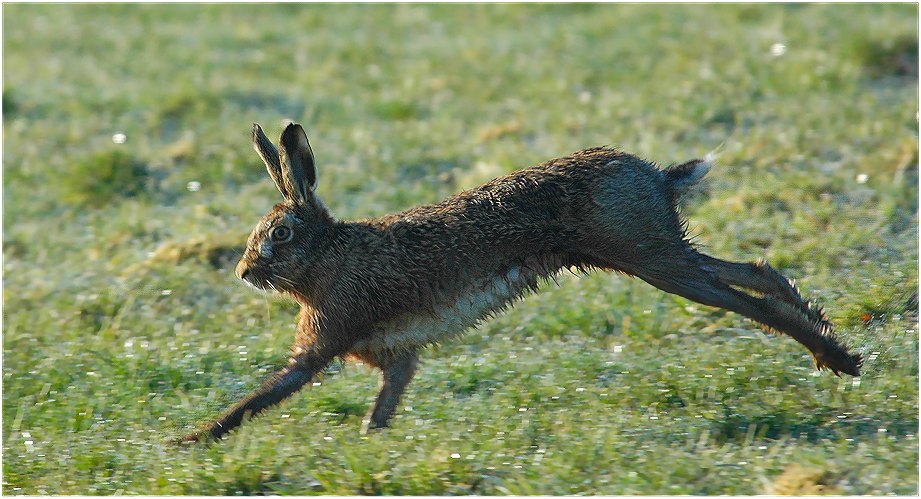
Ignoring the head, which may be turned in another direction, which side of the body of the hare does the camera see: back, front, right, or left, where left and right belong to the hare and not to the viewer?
left
